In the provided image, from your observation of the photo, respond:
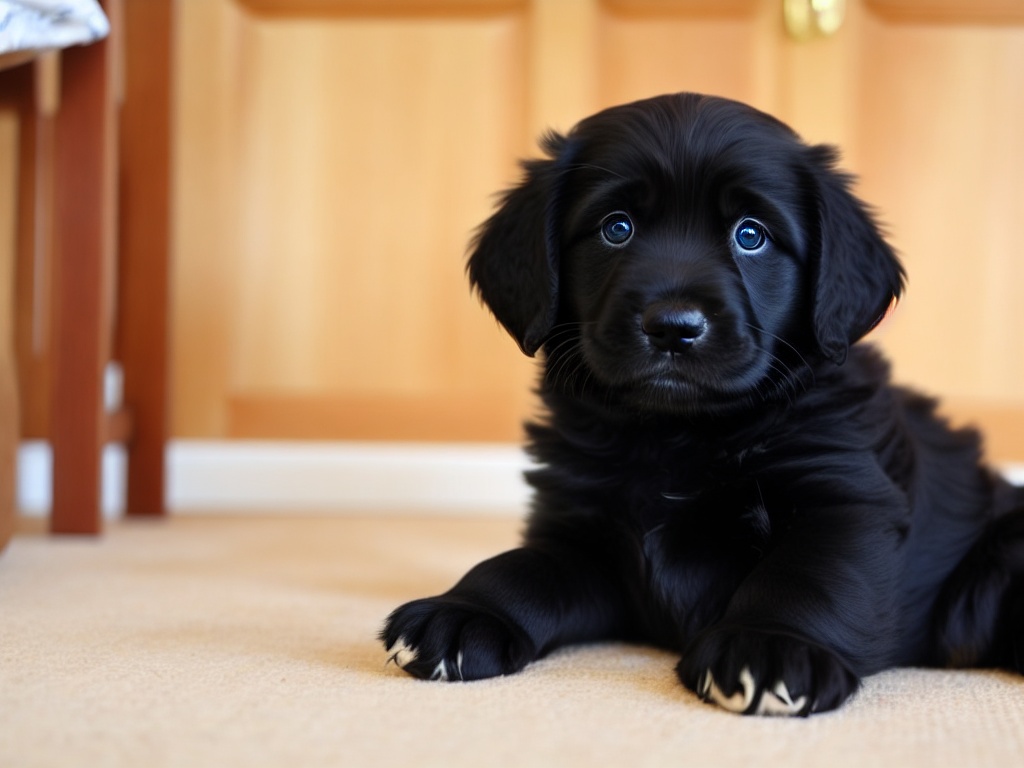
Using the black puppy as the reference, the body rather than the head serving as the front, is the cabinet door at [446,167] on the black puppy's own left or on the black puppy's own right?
on the black puppy's own right

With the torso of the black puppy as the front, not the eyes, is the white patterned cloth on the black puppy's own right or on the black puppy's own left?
on the black puppy's own right

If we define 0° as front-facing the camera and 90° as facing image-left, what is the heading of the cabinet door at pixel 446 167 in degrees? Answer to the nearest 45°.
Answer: approximately 0°

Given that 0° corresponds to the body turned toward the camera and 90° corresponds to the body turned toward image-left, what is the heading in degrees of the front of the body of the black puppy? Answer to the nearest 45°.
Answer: approximately 45°

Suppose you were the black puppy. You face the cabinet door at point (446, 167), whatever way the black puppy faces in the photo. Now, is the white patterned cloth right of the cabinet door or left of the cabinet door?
left

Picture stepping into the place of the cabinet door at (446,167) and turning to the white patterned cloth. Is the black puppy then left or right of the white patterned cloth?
left
